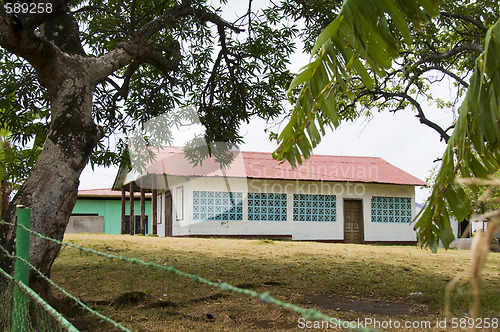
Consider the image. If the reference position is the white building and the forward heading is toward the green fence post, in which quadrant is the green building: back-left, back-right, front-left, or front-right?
back-right

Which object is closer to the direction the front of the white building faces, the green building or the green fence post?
the green fence post

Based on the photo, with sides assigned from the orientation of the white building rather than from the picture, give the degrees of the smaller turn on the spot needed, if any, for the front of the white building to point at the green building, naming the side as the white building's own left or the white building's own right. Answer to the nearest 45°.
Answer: approximately 135° to the white building's own right

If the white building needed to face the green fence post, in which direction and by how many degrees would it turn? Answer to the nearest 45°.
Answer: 0° — it already faces it

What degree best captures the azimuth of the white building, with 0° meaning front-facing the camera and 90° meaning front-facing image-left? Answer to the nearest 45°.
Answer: approximately 0°
